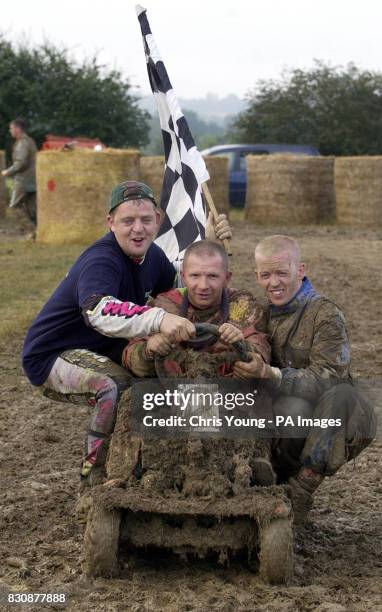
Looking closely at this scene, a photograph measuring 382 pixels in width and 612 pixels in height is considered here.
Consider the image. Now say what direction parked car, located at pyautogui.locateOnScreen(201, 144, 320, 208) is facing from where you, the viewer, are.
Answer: facing to the left of the viewer

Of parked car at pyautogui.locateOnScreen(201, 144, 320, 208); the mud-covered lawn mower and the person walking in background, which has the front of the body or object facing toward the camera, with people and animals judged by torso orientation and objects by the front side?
the mud-covered lawn mower

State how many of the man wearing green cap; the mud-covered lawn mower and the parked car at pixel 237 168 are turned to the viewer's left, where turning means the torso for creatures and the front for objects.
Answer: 1

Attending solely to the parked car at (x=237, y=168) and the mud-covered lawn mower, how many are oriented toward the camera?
1

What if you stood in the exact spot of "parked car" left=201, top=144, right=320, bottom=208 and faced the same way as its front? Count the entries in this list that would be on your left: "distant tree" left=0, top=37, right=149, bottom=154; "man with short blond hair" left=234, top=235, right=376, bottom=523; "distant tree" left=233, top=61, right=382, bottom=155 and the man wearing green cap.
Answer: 2

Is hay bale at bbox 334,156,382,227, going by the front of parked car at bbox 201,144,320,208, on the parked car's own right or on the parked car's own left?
on the parked car's own left

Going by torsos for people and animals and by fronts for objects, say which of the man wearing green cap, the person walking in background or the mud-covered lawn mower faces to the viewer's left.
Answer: the person walking in background

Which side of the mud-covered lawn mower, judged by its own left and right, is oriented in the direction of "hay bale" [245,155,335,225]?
back

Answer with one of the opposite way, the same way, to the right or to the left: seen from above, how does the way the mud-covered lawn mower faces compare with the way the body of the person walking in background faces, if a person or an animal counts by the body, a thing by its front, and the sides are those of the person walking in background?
to the left

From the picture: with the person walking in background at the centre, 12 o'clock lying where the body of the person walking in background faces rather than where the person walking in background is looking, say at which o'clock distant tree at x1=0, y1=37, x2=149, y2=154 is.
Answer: The distant tree is roughly at 3 o'clock from the person walking in background.

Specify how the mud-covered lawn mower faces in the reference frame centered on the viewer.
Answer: facing the viewer
